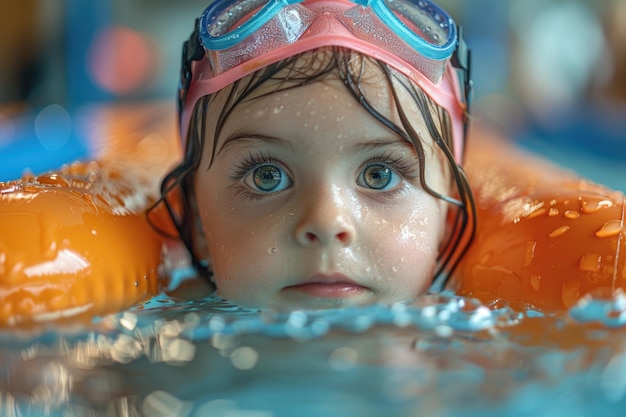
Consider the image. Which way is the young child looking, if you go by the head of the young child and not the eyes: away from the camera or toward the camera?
toward the camera

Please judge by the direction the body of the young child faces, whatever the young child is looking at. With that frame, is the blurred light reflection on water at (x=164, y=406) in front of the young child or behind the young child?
in front

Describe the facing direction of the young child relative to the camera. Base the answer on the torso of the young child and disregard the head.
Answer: toward the camera
